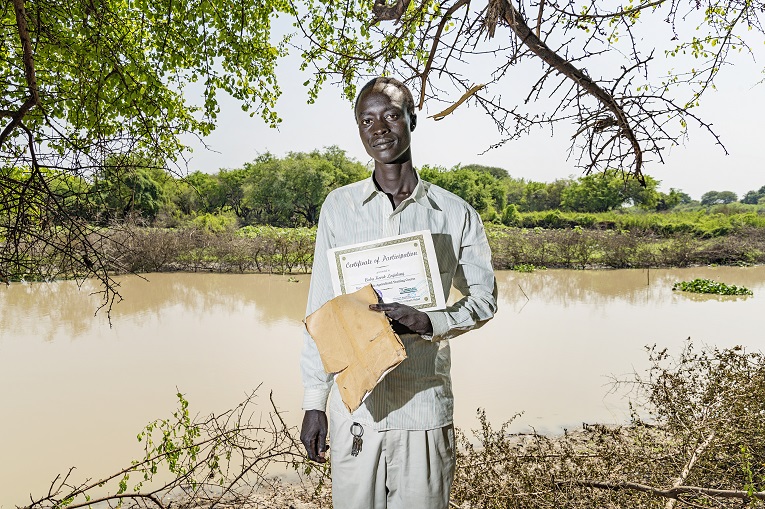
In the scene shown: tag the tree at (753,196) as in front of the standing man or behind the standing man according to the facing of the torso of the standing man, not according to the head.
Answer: behind

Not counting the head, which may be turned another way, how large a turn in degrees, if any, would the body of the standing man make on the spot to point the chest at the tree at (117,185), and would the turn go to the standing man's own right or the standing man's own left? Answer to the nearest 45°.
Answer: approximately 135° to the standing man's own right

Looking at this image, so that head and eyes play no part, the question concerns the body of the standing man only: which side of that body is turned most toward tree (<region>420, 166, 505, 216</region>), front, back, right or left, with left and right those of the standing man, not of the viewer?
back

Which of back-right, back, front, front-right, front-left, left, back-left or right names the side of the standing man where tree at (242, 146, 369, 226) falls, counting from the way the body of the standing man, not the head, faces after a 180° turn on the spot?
front

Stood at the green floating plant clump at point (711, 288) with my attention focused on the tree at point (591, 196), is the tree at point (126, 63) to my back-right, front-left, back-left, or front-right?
back-left

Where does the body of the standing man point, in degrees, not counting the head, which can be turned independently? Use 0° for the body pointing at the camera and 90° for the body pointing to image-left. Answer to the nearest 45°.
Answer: approximately 0°
